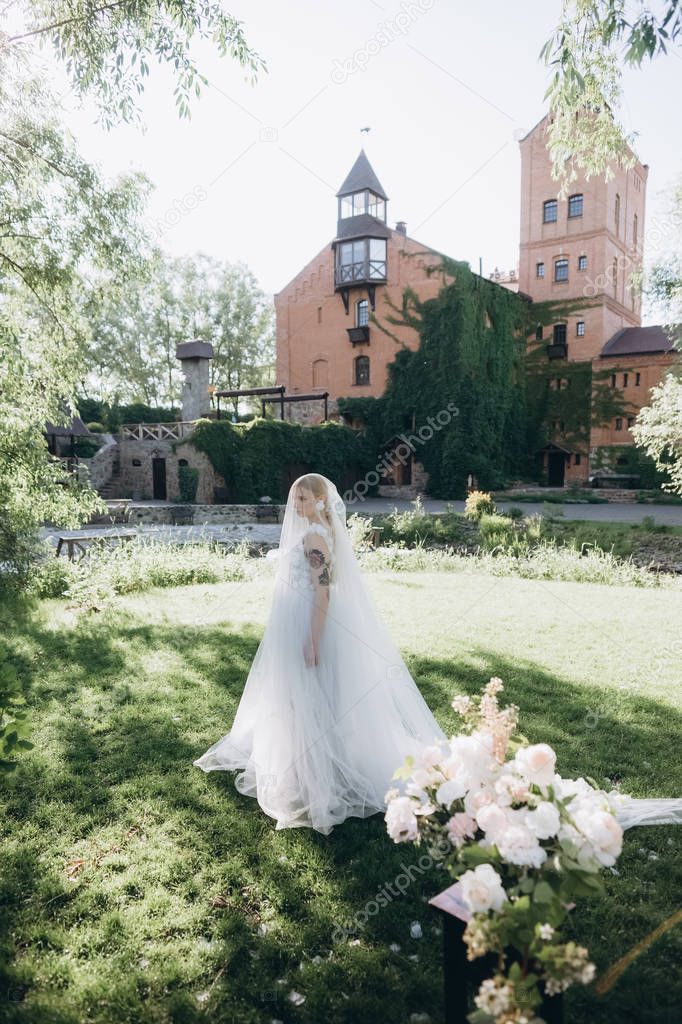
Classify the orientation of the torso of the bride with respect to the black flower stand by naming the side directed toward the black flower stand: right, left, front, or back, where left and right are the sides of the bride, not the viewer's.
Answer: left

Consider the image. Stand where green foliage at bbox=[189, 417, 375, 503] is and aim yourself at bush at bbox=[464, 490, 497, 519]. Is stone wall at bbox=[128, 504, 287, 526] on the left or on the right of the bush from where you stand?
right

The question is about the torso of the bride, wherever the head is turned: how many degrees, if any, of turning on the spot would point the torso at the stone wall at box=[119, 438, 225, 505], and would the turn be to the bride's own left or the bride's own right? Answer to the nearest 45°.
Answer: approximately 45° to the bride's own right

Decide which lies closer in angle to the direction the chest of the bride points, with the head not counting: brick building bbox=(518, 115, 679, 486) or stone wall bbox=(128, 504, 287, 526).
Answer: the stone wall

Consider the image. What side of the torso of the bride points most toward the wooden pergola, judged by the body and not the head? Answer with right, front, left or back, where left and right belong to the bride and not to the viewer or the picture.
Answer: right

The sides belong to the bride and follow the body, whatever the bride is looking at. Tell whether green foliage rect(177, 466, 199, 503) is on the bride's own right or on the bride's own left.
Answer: on the bride's own right
